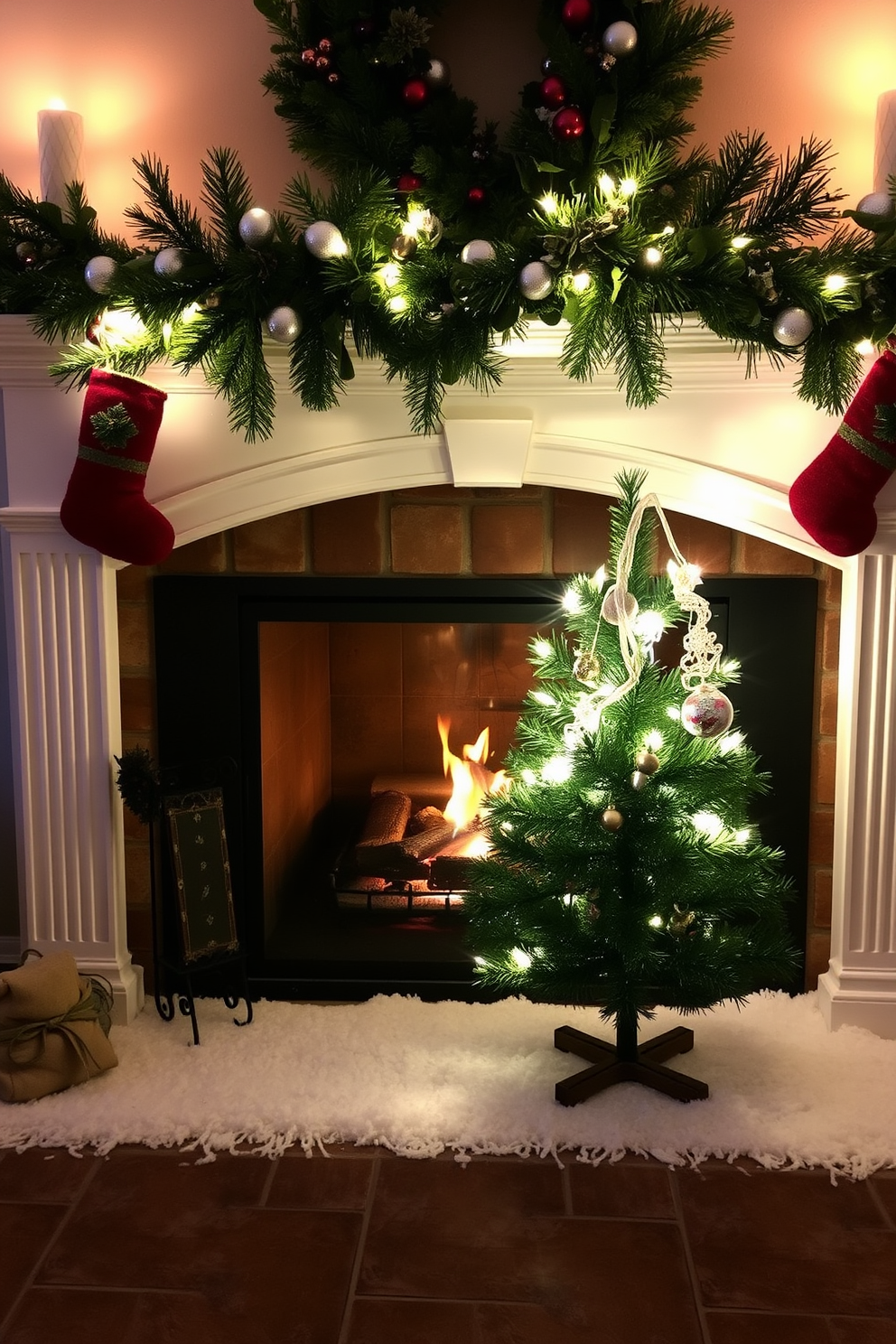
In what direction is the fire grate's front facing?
toward the camera

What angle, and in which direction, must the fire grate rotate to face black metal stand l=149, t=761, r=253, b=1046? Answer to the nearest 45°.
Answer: approximately 90° to its right

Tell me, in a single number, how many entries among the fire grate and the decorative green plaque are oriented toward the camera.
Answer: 2

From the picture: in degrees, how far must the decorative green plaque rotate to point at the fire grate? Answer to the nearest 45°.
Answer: approximately 90° to its left

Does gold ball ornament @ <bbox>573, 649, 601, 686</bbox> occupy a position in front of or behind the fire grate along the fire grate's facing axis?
in front

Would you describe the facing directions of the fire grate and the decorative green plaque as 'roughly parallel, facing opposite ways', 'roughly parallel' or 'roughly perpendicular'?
roughly parallel

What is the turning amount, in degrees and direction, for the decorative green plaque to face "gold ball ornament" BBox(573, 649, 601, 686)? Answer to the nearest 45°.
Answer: approximately 45° to its left

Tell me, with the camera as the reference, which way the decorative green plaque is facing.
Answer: facing the viewer
